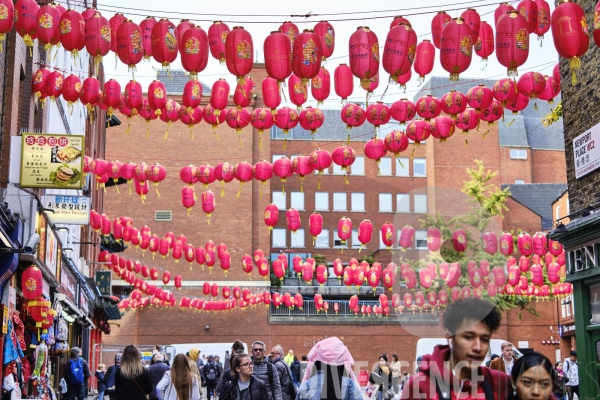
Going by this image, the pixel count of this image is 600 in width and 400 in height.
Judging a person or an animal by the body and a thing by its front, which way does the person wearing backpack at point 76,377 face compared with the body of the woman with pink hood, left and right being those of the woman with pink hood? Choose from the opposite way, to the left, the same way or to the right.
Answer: the same way

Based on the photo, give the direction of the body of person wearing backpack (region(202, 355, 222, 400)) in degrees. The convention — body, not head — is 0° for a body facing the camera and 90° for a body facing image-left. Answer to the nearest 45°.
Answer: approximately 180°

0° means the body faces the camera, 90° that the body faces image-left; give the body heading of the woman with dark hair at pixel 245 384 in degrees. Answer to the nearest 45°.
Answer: approximately 315°

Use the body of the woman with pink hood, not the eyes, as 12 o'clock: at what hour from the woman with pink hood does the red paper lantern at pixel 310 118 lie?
The red paper lantern is roughly at 12 o'clock from the woman with pink hood.

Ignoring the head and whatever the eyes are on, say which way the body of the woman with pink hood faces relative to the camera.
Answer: away from the camera

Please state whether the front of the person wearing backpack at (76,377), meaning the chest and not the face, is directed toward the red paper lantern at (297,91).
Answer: no

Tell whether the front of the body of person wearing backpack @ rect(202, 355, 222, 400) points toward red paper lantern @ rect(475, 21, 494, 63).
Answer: no

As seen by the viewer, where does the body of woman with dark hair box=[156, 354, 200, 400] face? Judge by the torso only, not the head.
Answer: away from the camera

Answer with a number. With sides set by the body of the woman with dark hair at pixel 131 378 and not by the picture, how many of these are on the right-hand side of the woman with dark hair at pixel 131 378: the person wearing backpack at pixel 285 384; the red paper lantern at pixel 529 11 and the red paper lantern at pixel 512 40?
3

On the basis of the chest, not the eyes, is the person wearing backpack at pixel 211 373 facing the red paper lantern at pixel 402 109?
no

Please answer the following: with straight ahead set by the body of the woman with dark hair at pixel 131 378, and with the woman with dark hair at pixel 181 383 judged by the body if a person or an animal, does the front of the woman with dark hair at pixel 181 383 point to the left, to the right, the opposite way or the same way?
the same way

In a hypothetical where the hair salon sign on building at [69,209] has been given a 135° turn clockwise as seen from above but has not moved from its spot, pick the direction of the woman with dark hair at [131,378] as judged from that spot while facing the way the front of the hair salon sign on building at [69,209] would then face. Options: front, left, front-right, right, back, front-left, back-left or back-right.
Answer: back-left

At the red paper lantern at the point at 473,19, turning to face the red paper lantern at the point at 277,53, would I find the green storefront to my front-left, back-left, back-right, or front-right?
back-right

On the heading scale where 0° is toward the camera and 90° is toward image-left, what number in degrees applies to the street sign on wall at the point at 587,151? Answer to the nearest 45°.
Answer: approximately 45°
